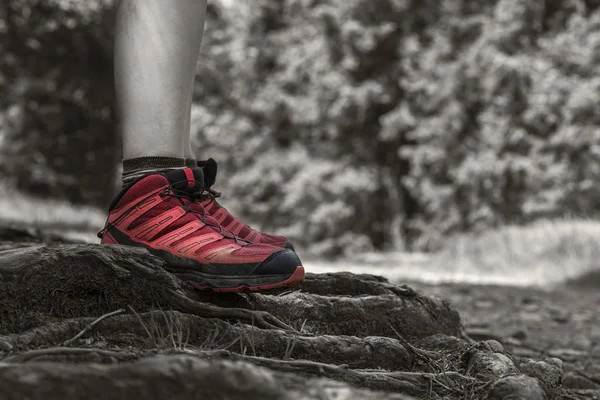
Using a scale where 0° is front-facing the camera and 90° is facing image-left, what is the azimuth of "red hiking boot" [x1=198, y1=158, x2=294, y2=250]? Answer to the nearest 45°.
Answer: approximately 270°

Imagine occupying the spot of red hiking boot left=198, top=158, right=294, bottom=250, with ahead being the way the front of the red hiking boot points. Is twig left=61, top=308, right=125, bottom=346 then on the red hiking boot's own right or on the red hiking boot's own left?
on the red hiking boot's own right
